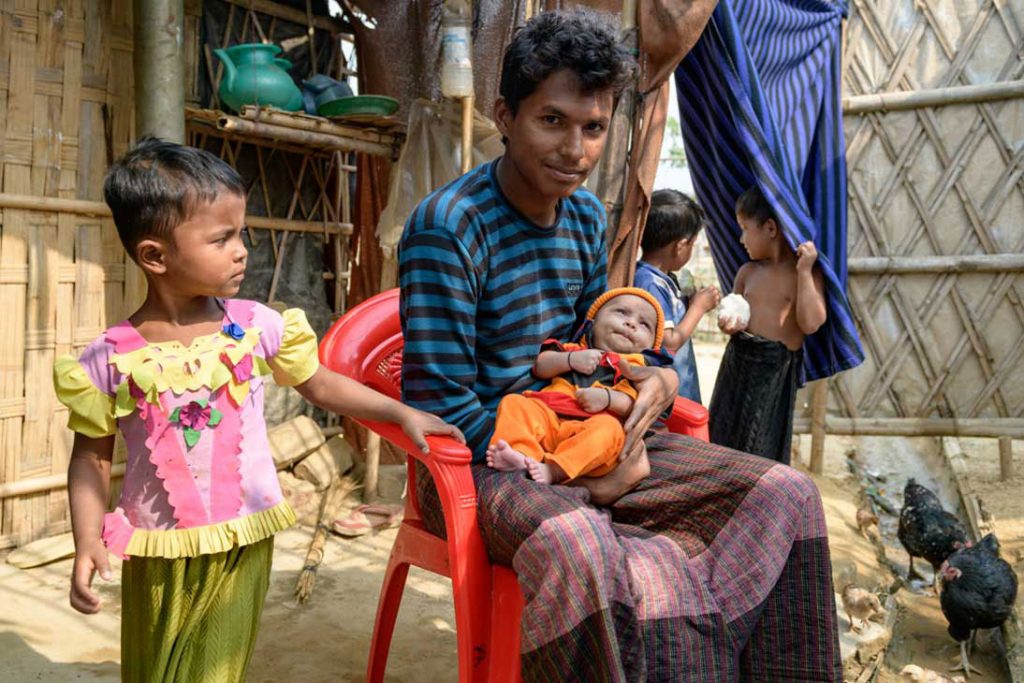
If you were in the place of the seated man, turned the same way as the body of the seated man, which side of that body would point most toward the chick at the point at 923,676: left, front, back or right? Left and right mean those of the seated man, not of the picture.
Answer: left

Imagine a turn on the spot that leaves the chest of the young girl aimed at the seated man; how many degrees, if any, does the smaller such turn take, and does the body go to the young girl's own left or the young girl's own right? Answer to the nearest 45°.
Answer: approximately 45° to the young girl's own left

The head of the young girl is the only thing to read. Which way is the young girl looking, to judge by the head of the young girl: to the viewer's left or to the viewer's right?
to the viewer's right

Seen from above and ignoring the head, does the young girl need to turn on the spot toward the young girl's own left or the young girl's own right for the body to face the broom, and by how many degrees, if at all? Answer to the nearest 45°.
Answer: approximately 135° to the young girl's own left

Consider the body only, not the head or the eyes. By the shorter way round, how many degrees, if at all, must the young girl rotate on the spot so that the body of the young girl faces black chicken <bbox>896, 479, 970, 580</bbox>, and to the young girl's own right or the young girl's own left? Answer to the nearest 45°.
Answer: approximately 90° to the young girl's own left

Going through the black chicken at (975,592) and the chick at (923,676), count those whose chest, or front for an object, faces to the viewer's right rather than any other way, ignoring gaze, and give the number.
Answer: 0
